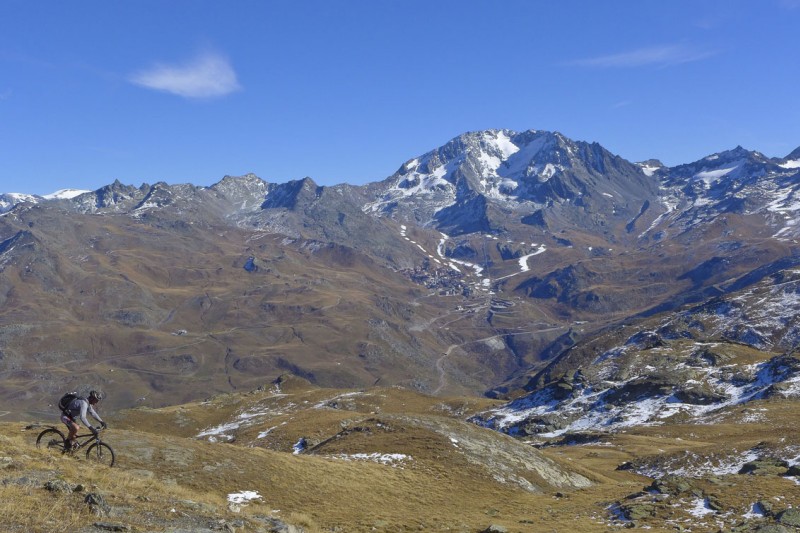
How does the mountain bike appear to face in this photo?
to the viewer's right
